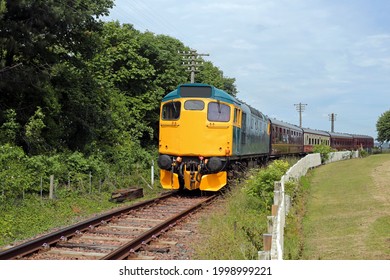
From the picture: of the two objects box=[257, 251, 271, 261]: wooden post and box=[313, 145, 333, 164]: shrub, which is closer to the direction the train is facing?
the wooden post

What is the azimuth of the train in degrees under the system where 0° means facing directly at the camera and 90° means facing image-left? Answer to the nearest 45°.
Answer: approximately 45°

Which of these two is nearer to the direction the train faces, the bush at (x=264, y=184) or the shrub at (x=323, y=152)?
the bush

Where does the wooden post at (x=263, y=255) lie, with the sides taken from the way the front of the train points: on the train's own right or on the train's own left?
on the train's own left

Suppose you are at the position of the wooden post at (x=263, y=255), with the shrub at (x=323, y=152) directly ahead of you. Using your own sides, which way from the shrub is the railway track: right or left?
left

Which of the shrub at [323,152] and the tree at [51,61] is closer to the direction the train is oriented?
the tree

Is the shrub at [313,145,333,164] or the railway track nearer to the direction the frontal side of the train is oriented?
the railway track

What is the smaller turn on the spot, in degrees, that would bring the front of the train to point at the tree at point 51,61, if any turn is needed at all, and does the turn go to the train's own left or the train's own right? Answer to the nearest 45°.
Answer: approximately 45° to the train's own right

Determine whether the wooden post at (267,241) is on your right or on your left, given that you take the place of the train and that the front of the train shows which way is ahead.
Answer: on your left

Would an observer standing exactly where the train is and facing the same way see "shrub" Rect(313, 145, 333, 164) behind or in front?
behind
